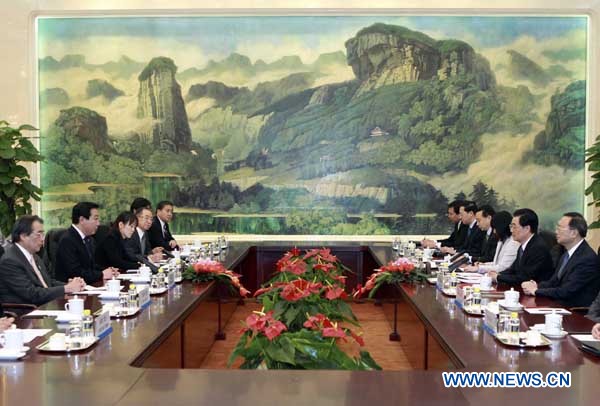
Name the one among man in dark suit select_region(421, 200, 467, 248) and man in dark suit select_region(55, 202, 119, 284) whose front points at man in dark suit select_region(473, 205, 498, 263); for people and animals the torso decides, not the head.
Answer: man in dark suit select_region(55, 202, 119, 284)

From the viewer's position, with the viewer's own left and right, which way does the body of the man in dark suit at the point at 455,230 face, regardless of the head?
facing to the left of the viewer

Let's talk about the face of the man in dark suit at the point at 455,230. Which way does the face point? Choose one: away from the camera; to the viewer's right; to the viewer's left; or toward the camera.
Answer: to the viewer's left

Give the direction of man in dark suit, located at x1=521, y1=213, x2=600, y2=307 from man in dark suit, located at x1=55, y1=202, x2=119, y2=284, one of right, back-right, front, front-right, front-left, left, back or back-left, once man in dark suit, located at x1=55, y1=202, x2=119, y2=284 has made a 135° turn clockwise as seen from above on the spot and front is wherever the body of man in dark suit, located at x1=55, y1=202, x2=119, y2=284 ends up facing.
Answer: left

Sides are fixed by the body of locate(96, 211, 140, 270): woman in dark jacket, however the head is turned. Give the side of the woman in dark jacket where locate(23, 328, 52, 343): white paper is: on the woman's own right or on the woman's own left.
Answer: on the woman's own right

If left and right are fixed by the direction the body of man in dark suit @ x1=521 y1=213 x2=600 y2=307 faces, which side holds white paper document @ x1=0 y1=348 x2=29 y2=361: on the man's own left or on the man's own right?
on the man's own left

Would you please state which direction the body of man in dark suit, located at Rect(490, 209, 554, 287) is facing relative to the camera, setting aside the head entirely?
to the viewer's left

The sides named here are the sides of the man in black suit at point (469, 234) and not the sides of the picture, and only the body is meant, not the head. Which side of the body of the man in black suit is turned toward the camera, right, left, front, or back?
left

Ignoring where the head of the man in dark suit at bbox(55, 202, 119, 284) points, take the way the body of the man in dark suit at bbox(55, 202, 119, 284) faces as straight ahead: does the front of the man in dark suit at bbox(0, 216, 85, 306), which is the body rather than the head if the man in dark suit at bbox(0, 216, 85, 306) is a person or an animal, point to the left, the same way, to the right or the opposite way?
the same way

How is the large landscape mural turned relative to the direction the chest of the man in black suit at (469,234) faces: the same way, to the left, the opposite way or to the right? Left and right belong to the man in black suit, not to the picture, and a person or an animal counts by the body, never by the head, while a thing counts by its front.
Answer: to the left

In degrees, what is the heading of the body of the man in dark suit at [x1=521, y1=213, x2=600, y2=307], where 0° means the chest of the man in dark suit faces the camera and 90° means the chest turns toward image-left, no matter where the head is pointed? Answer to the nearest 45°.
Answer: approximately 90°

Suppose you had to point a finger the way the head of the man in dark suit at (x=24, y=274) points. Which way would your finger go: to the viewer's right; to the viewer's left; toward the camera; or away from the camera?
to the viewer's right

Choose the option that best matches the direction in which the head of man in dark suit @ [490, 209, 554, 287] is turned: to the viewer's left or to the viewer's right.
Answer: to the viewer's left

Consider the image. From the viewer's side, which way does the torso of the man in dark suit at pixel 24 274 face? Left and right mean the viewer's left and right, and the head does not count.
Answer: facing to the right of the viewer

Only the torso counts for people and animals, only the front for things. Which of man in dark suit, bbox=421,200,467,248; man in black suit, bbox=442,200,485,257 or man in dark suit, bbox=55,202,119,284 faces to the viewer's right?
man in dark suit, bbox=55,202,119,284
